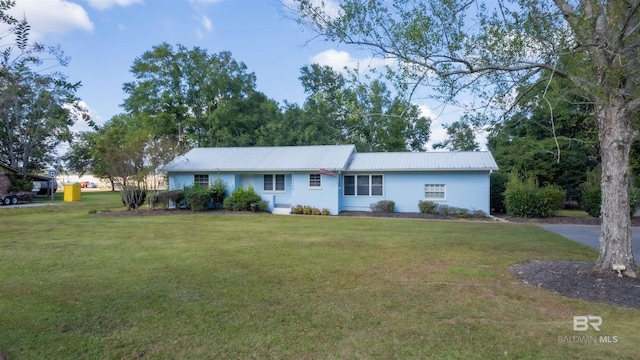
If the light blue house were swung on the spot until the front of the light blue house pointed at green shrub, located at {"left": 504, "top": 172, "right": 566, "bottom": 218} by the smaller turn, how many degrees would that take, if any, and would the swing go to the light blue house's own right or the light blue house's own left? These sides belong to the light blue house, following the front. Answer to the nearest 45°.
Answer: approximately 90° to the light blue house's own left

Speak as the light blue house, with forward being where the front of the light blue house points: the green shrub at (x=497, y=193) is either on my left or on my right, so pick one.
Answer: on my left

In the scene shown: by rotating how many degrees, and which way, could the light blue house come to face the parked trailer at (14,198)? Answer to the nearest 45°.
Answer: approximately 90° to its right

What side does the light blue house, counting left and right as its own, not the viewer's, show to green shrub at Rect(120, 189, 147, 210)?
right
